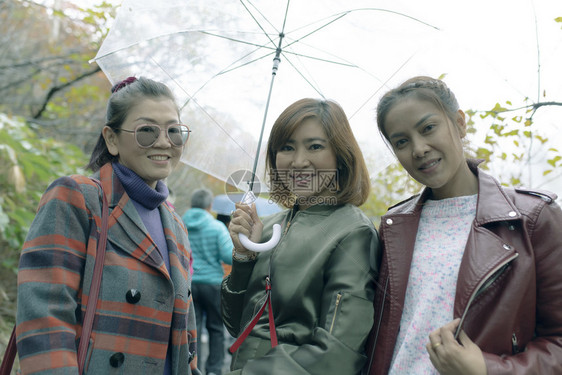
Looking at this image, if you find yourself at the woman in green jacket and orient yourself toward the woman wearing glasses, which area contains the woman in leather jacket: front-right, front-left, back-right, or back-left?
back-left

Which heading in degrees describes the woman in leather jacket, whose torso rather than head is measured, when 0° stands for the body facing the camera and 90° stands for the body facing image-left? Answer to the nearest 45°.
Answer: approximately 45°

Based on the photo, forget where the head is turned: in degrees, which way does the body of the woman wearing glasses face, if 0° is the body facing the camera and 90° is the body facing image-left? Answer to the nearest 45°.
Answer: approximately 315°

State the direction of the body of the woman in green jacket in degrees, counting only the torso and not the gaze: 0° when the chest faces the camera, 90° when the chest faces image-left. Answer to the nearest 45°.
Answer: approximately 45°

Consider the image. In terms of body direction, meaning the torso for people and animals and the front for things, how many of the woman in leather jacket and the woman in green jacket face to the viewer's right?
0

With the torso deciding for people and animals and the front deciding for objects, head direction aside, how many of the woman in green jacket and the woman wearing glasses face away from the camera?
0
